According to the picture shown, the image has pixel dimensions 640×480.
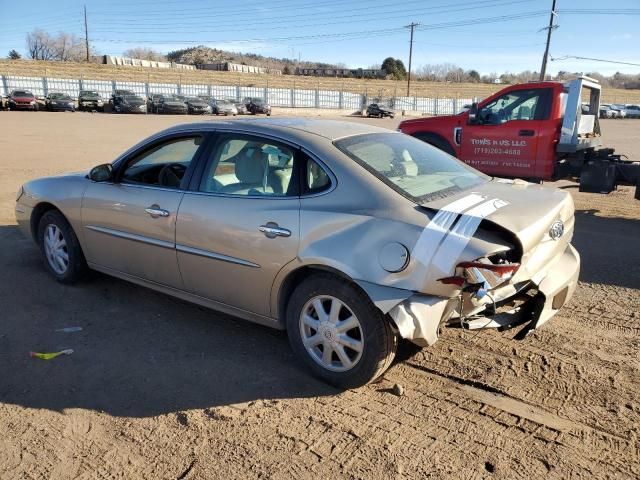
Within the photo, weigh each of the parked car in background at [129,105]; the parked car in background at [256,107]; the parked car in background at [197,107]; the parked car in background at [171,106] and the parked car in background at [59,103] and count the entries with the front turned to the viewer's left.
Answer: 0

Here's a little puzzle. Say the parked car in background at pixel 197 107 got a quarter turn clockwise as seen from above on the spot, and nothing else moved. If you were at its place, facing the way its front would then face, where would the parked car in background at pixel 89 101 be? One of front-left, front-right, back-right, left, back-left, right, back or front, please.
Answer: front-right

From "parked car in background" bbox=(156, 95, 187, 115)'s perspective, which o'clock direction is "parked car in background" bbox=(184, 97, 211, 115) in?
"parked car in background" bbox=(184, 97, 211, 115) is roughly at 10 o'clock from "parked car in background" bbox=(156, 95, 187, 115).

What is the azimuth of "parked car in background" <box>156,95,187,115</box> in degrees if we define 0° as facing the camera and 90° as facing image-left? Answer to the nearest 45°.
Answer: approximately 315°

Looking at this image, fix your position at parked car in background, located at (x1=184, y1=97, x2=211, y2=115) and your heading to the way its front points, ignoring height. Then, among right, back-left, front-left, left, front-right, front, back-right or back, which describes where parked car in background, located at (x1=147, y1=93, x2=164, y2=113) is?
back-right

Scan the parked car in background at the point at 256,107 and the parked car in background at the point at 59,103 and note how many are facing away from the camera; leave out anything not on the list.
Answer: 0

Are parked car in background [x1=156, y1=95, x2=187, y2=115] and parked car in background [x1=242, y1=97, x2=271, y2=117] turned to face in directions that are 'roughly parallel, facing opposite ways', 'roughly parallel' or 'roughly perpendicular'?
roughly parallel

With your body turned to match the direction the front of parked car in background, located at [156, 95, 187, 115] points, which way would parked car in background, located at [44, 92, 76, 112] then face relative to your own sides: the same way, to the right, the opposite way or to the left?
the same way

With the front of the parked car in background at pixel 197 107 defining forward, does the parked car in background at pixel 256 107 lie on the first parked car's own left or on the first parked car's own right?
on the first parked car's own left

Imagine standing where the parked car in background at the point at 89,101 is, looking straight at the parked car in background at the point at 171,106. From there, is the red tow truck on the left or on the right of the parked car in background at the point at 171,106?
right

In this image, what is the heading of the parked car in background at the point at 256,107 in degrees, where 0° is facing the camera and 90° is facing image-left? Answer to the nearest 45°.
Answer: approximately 315°

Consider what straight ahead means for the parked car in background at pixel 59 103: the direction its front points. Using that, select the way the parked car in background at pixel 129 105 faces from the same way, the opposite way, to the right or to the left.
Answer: the same way

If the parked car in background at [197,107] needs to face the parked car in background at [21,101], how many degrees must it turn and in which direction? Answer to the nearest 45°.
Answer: approximately 135° to its right

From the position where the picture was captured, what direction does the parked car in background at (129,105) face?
facing the viewer and to the right of the viewer

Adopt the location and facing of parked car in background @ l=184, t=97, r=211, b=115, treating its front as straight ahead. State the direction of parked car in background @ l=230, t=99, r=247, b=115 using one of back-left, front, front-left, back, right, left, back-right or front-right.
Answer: left

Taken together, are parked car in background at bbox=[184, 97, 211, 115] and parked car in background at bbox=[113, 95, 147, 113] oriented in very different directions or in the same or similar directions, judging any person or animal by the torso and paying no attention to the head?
same or similar directions

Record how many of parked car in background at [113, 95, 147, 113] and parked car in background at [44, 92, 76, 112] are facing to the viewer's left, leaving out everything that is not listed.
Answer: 0

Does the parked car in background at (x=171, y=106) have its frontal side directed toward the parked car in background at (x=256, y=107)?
no

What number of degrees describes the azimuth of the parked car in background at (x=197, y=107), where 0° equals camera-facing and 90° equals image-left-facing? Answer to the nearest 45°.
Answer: approximately 315°

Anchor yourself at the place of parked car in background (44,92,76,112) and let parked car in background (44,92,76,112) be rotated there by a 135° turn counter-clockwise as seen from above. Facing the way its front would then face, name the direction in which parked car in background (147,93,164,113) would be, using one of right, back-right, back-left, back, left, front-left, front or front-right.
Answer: right

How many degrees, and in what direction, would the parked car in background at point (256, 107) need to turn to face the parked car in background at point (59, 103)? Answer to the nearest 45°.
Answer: approximately 135° to its right

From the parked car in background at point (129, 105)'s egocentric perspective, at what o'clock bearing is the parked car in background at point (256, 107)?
the parked car in background at point (256, 107) is roughly at 10 o'clock from the parked car in background at point (129, 105).
